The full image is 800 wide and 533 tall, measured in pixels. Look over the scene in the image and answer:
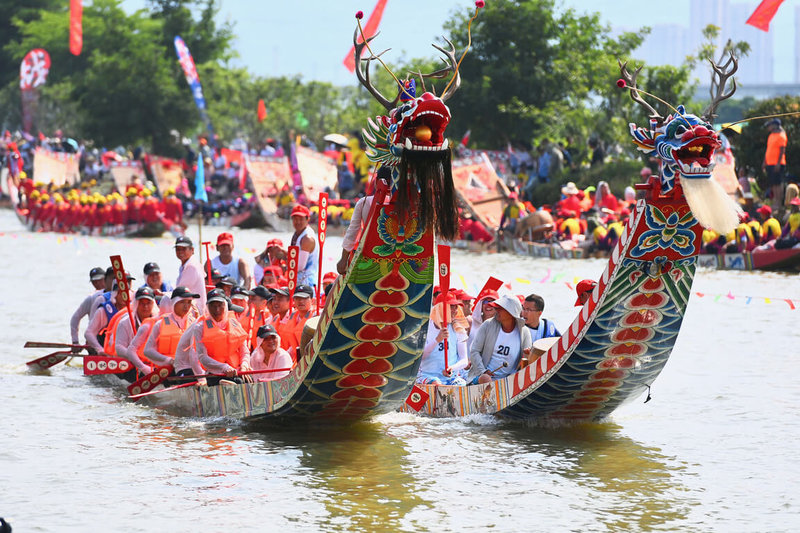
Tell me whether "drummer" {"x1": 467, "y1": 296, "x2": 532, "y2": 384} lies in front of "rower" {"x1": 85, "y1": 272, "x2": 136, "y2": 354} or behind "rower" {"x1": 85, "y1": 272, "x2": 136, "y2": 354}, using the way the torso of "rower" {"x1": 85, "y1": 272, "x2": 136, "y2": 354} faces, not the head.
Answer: in front

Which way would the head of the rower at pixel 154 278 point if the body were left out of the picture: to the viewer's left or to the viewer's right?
to the viewer's right

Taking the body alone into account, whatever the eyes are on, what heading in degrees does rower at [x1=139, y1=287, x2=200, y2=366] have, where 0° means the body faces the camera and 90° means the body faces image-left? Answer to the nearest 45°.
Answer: approximately 315°

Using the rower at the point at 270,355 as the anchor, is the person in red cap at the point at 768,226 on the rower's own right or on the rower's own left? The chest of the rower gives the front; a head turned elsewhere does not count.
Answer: on the rower's own left

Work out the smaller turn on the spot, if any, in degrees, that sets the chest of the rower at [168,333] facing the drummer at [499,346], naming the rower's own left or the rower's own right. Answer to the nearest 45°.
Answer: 0° — they already face them

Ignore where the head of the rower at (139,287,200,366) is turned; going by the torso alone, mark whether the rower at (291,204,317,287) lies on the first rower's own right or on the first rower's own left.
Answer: on the first rower's own left

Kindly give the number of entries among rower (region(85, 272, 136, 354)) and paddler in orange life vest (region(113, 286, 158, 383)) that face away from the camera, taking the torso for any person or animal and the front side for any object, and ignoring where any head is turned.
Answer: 0

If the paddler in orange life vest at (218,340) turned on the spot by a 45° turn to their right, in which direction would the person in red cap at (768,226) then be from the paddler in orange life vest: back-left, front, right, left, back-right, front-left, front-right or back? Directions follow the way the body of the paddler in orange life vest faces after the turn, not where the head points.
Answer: back-left

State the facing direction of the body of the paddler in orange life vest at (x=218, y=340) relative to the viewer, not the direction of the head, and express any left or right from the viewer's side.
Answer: facing the viewer and to the right of the viewer

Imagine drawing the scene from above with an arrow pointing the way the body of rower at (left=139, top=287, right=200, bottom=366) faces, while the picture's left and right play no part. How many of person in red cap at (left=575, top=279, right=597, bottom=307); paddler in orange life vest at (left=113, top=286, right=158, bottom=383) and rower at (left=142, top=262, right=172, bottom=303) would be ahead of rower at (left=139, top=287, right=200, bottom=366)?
1

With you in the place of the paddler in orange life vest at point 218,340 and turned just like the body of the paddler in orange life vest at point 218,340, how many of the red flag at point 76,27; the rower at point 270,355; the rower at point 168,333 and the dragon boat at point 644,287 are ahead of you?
2

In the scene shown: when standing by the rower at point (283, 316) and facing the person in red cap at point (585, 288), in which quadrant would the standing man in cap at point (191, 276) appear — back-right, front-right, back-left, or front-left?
back-left

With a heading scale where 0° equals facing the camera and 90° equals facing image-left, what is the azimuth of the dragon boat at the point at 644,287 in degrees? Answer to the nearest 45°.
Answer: approximately 315°

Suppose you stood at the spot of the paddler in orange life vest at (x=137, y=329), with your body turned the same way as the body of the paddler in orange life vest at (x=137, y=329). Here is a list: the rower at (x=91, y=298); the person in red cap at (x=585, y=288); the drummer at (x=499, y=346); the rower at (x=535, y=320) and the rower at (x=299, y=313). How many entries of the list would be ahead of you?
4

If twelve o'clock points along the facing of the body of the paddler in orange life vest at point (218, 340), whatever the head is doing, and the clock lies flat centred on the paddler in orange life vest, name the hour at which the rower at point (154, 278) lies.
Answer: The rower is roughly at 7 o'clock from the paddler in orange life vest.

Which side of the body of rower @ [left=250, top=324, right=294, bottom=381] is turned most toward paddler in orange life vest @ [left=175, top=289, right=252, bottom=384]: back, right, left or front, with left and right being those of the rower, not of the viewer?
back
